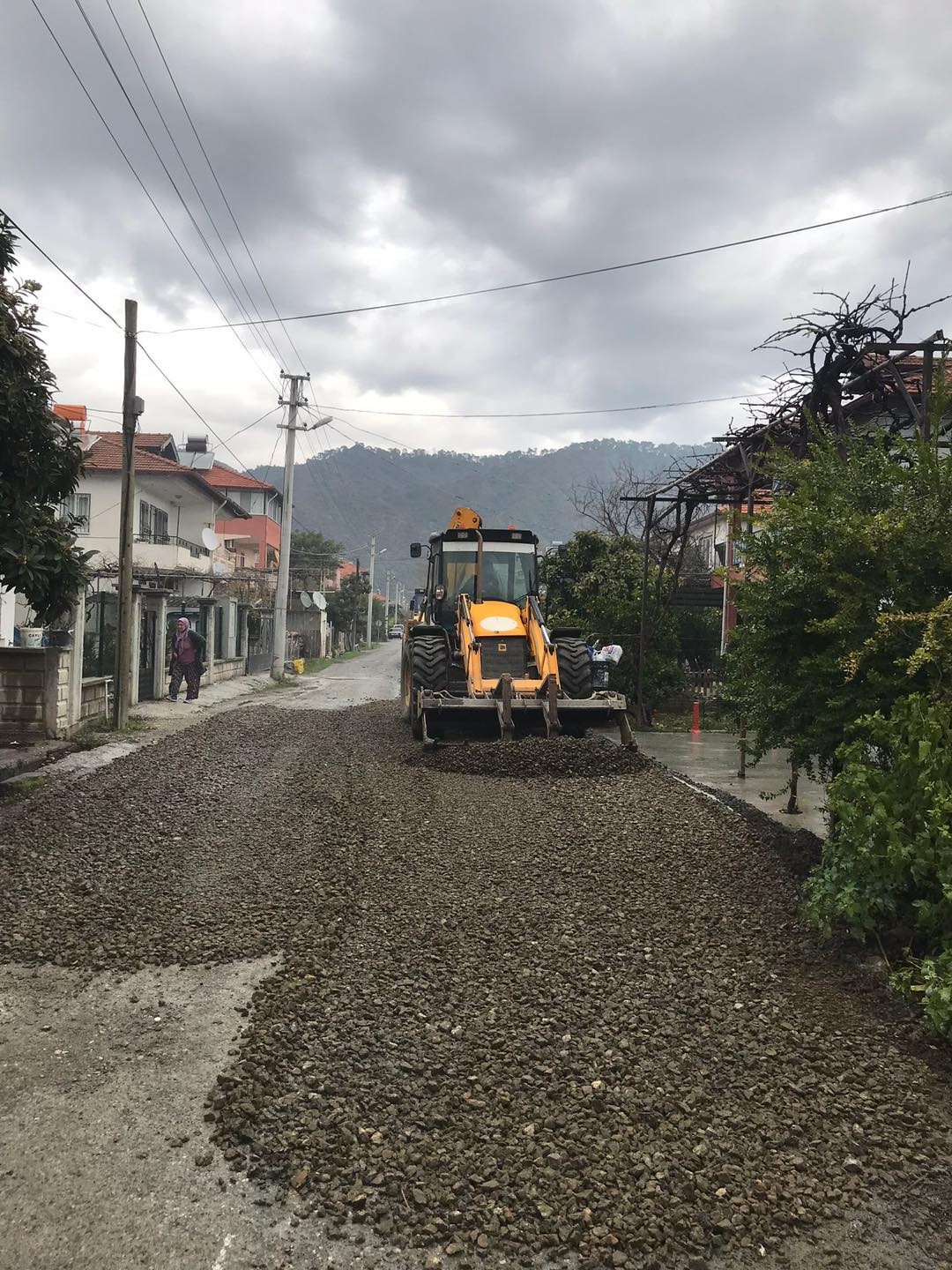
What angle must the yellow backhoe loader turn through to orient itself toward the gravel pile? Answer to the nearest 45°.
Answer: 0° — it already faces it

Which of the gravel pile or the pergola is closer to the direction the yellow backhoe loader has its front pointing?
the gravel pile

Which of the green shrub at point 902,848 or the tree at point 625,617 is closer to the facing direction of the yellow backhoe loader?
the green shrub

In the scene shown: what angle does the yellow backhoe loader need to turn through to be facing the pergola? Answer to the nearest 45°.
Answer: approximately 45° to its left

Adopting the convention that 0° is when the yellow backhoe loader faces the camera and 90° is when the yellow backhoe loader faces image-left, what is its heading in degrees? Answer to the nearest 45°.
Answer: approximately 0°

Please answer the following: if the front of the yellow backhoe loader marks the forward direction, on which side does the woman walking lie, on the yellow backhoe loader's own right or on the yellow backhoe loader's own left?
on the yellow backhoe loader's own right

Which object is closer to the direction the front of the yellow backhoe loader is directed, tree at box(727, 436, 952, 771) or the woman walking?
the tree

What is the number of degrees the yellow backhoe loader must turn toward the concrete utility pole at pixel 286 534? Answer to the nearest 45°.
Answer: approximately 135° to its right
